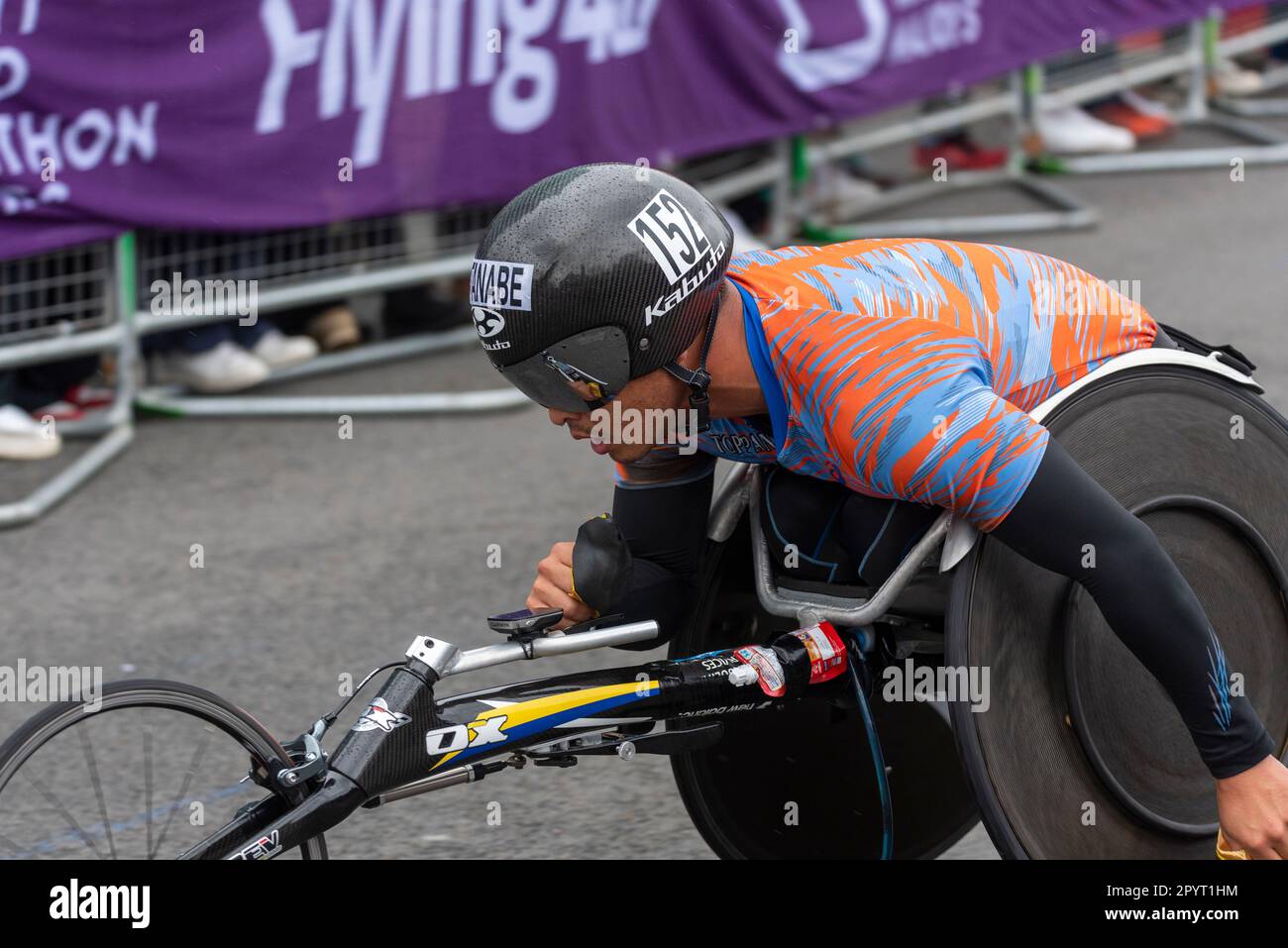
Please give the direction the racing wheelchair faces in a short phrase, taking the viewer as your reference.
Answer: facing the viewer and to the left of the viewer

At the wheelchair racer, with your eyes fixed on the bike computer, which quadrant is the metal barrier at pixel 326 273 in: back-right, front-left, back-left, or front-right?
front-right

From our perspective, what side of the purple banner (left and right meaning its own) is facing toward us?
front

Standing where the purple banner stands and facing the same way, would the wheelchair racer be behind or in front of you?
in front

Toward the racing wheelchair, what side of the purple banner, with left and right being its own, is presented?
front

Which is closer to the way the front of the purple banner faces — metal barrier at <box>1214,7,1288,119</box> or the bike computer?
the bike computer

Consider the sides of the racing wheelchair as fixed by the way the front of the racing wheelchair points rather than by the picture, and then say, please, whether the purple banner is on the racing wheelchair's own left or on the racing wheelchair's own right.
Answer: on the racing wheelchair's own right

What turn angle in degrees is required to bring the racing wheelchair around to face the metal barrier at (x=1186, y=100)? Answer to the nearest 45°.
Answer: approximately 135° to its right

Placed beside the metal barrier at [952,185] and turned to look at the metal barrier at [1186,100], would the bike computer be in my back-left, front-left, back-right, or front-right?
back-right

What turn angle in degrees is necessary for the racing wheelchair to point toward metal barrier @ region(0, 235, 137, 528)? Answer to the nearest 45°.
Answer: approximately 90° to its right

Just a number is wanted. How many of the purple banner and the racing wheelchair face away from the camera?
0

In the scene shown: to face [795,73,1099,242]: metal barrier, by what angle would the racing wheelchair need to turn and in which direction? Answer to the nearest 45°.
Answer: approximately 135° to its right
